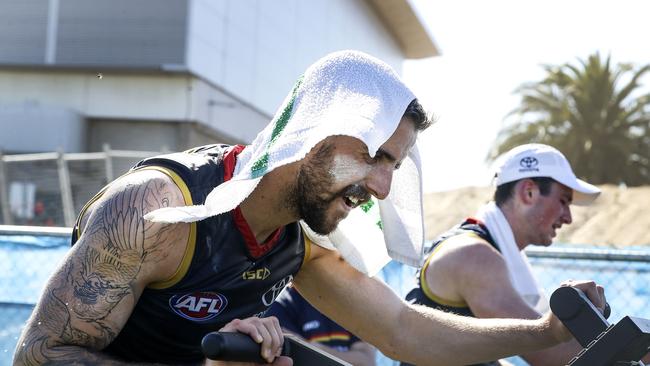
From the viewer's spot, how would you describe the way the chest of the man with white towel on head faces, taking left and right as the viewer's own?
facing the viewer and to the right of the viewer

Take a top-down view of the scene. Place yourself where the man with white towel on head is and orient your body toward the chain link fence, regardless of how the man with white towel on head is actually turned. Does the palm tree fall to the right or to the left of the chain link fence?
right

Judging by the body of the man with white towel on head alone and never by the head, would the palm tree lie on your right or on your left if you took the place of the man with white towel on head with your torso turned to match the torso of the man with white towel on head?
on your left

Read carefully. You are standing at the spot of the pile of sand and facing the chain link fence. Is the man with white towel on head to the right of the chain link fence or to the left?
left

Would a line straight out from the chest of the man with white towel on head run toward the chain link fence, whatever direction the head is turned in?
no

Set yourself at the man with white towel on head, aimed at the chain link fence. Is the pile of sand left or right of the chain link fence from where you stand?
right

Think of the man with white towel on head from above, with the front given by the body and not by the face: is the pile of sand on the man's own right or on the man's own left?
on the man's own left
